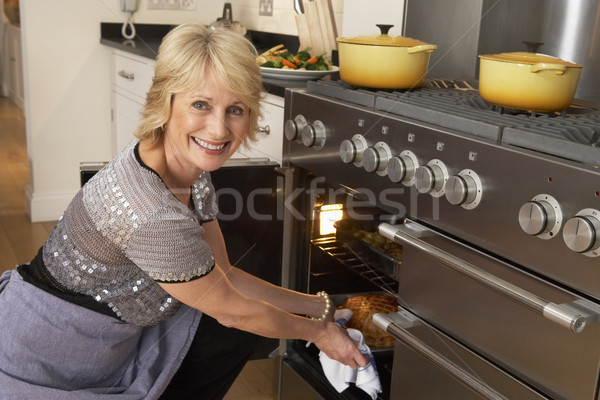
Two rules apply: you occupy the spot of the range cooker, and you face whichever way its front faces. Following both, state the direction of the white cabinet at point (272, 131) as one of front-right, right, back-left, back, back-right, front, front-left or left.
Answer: right

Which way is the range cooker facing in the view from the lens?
facing the viewer and to the left of the viewer

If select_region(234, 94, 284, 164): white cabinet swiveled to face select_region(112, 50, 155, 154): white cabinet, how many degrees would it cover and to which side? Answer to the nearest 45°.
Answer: approximately 90° to its right

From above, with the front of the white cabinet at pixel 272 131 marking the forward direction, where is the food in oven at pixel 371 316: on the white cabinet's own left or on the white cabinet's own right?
on the white cabinet's own left

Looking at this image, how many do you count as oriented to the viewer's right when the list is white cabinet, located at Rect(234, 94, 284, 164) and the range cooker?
0

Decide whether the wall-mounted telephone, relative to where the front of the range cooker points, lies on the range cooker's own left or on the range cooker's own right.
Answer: on the range cooker's own right

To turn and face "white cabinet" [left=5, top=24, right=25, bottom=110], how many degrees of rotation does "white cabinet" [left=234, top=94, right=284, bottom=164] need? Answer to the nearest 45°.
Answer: approximately 90° to its right

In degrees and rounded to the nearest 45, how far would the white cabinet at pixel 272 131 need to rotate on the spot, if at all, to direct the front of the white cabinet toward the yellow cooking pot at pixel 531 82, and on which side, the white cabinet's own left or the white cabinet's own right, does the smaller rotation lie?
approximately 90° to the white cabinet's own left

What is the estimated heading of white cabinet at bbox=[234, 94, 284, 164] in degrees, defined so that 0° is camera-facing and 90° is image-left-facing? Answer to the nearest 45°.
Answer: approximately 45°

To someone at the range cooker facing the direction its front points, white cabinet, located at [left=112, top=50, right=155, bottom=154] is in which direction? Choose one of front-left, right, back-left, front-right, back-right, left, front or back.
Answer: right

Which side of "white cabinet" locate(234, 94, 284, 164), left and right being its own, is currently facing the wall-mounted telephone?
right
